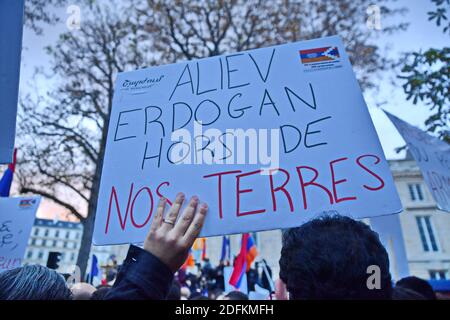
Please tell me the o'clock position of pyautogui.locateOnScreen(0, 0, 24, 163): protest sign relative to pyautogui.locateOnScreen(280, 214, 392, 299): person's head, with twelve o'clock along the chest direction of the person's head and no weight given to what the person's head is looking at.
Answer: The protest sign is roughly at 9 o'clock from the person's head.

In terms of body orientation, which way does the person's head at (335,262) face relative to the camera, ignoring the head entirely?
away from the camera

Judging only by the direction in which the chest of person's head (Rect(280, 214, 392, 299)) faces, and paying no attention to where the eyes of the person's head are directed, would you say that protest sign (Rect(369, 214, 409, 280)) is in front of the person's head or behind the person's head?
in front

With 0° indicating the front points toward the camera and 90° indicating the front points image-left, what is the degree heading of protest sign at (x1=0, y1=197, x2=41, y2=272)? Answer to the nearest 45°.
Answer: approximately 0°

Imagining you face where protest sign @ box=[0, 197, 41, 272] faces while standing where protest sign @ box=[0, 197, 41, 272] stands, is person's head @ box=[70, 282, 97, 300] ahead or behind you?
ahead

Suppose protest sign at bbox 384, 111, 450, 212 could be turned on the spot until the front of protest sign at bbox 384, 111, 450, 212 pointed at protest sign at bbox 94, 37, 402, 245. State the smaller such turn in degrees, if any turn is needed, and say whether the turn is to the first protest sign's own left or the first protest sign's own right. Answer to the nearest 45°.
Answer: approximately 45° to the first protest sign's own right

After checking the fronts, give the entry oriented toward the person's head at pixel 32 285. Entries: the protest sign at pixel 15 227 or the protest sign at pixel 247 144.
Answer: the protest sign at pixel 15 227

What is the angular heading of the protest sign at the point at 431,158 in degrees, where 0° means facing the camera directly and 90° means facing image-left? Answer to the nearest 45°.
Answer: approximately 0°

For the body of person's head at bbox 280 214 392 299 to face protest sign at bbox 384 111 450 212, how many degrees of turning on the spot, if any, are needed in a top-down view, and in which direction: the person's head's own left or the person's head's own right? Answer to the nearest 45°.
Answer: approximately 45° to the person's head's own right

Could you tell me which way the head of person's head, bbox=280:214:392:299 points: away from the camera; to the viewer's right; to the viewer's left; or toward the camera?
away from the camera

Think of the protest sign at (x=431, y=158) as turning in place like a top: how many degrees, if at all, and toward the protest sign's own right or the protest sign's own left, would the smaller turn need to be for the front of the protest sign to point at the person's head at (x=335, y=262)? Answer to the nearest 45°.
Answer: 0° — it already faces them

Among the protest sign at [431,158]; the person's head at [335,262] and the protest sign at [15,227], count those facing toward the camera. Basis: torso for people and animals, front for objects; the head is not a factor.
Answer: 2
